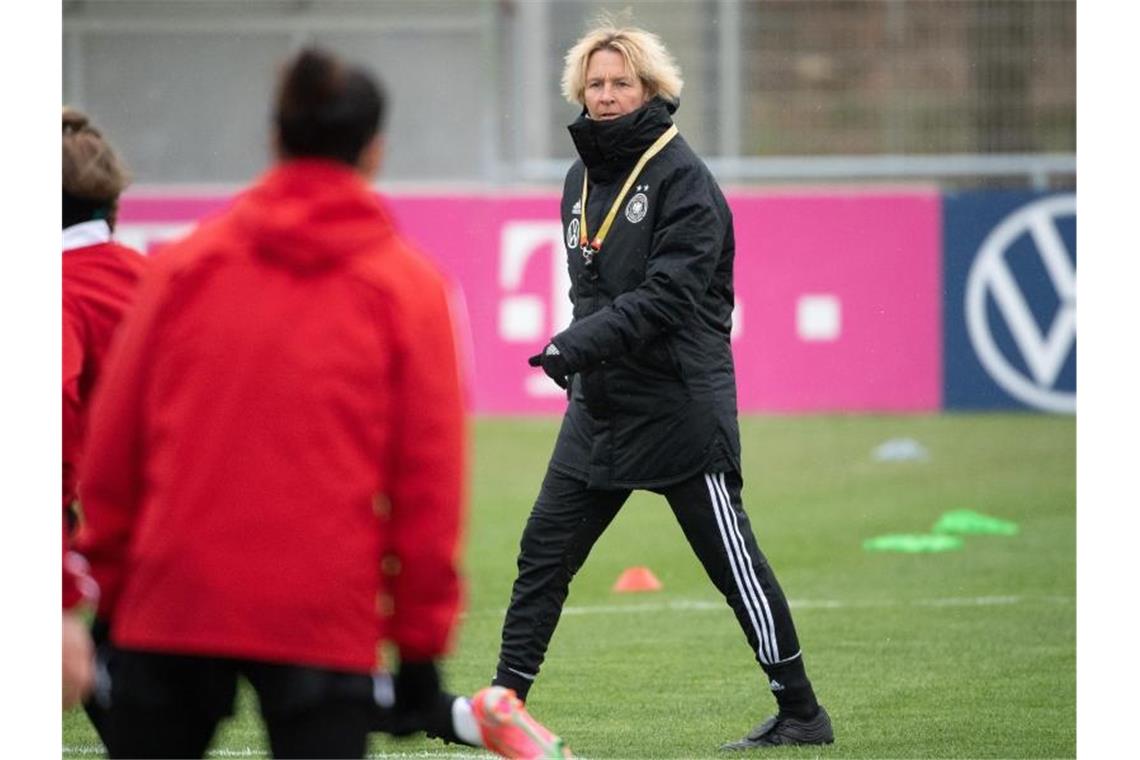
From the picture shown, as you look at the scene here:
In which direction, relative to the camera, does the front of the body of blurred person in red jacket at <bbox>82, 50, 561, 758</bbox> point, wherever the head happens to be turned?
away from the camera

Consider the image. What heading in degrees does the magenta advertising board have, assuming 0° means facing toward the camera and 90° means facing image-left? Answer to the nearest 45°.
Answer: approximately 0°

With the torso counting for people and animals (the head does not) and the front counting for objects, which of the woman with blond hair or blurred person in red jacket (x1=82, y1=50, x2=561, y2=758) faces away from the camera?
the blurred person in red jacket

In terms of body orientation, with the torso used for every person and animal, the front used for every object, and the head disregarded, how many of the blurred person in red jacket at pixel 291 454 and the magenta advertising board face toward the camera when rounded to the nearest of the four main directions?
1

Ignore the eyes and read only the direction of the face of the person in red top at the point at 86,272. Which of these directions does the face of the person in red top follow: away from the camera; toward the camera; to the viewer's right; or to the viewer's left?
away from the camera

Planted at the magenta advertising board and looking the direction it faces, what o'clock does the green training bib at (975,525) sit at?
The green training bib is roughly at 12 o'clock from the magenta advertising board.

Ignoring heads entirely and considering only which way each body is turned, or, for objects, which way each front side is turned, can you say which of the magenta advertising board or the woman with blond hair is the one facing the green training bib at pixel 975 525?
the magenta advertising board

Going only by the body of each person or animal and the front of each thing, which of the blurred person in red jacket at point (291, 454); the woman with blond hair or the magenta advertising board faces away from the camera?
the blurred person in red jacket

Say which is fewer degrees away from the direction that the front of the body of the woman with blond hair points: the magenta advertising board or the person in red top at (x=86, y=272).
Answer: the person in red top

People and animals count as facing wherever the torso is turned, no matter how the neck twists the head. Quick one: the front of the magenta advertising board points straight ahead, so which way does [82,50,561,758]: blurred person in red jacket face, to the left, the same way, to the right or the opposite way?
the opposite way

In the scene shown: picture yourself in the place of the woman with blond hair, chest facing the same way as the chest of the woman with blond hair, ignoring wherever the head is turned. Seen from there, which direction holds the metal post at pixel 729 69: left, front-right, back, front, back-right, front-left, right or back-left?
back-right

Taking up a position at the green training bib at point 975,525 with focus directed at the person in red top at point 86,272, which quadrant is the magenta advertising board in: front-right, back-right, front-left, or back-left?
back-right

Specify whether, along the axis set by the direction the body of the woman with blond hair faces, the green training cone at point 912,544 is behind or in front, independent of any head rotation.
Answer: behind
